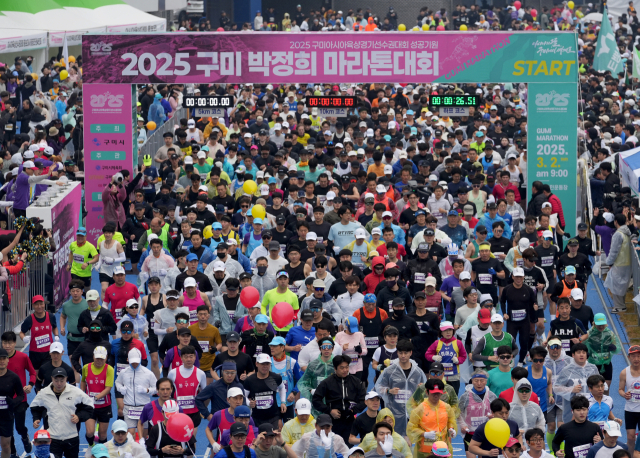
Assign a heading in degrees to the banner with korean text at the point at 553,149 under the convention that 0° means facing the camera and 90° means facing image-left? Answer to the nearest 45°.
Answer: approximately 0°

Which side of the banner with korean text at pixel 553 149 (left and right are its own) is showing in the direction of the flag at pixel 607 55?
back

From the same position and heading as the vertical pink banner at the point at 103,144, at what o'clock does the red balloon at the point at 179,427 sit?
The red balloon is roughly at 12 o'clock from the vertical pink banner.

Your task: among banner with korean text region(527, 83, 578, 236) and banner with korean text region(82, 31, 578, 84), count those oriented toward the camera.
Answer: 2

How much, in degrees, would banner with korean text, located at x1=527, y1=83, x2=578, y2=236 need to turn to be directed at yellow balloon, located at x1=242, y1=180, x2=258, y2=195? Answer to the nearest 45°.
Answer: approximately 45° to its right

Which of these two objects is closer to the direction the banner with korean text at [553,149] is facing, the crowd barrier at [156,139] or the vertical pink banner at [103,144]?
the vertical pink banner

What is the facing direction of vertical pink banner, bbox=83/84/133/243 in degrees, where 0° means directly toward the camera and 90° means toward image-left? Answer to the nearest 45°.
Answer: approximately 0°

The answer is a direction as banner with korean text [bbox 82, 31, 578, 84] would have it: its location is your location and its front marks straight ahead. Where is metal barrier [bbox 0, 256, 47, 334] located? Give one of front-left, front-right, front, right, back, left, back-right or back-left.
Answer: front-right

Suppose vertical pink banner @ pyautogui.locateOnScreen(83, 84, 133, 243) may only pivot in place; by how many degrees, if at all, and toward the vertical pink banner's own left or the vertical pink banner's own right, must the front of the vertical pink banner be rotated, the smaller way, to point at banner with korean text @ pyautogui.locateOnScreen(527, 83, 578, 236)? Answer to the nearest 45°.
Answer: approximately 90° to the vertical pink banner's own left
